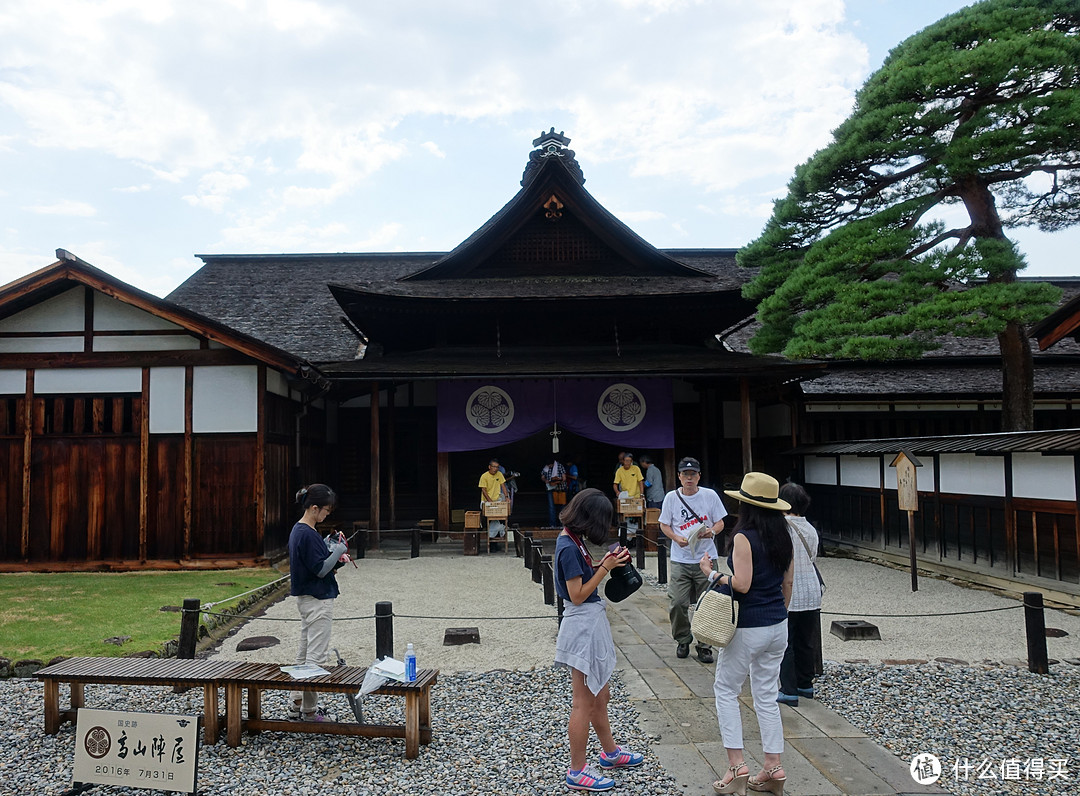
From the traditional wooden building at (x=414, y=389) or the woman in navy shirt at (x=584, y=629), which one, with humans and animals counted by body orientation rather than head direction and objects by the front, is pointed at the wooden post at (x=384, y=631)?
the traditional wooden building

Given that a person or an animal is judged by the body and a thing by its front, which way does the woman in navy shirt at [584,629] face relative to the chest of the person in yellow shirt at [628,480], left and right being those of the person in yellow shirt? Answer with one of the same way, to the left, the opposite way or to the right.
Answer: to the left

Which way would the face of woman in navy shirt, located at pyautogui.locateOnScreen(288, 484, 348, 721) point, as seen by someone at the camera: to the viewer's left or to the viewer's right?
to the viewer's right

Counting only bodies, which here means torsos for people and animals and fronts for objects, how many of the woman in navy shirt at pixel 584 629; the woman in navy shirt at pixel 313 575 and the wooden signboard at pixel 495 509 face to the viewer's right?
2

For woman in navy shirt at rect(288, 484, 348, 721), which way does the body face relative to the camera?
to the viewer's right

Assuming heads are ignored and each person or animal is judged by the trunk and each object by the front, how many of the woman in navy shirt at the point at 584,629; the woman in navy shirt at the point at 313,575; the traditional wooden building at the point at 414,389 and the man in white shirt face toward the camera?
2

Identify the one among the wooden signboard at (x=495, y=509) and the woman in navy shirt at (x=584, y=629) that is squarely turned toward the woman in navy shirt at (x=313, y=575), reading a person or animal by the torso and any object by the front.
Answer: the wooden signboard

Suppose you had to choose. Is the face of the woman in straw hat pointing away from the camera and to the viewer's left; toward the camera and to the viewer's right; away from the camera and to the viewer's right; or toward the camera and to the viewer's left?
away from the camera and to the viewer's left

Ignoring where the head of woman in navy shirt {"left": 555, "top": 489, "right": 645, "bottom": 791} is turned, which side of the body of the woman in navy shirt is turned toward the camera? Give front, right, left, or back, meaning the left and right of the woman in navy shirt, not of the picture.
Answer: right

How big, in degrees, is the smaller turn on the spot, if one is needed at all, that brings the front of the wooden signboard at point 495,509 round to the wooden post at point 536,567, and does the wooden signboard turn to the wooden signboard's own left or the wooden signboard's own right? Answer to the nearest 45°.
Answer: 0° — it already faces it

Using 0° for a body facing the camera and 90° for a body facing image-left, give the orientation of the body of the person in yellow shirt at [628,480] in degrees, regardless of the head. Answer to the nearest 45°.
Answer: approximately 0°

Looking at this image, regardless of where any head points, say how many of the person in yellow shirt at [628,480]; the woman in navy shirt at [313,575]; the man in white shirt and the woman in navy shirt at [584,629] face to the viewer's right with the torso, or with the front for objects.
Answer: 2

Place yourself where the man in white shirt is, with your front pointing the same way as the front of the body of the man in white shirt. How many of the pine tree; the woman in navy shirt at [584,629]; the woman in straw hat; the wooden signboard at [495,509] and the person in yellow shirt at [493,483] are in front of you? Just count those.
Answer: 2

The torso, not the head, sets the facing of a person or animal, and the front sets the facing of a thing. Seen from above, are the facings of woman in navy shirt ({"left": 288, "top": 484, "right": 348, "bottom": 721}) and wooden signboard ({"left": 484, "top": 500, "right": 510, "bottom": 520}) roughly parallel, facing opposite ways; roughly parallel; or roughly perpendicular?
roughly perpendicular

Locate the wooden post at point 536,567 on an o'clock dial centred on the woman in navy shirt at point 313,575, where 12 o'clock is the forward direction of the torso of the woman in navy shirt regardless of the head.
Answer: The wooden post is roughly at 10 o'clock from the woman in navy shirt.

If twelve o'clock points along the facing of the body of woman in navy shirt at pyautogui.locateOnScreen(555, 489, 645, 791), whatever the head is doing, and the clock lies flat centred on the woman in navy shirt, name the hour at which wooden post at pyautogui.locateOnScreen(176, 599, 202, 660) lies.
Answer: The wooden post is roughly at 7 o'clock from the woman in navy shirt.
